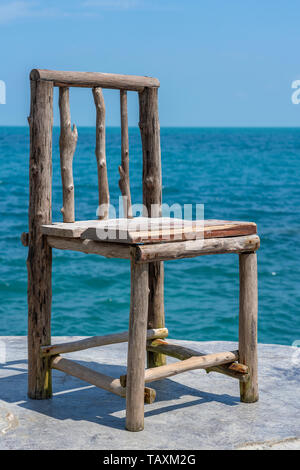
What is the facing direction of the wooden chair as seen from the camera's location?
facing the viewer and to the right of the viewer
